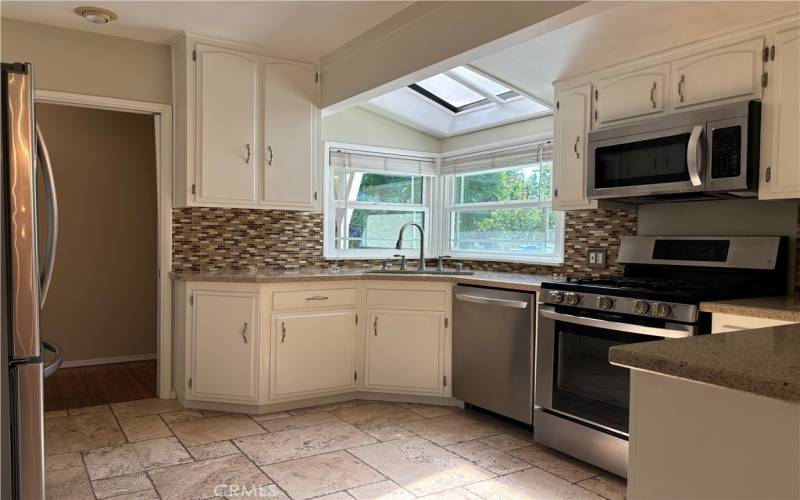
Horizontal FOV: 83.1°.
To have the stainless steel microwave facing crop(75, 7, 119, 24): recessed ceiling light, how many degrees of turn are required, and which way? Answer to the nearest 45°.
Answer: approximately 45° to its right

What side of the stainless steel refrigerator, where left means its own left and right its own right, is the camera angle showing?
right

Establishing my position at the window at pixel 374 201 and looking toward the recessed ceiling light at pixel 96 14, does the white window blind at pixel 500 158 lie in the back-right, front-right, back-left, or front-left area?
back-left

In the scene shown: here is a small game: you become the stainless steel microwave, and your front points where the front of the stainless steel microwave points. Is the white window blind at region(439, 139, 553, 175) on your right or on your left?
on your right

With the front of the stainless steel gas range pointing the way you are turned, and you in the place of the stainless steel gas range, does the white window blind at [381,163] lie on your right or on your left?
on your right

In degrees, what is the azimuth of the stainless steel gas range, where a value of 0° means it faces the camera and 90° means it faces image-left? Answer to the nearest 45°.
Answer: approximately 45°

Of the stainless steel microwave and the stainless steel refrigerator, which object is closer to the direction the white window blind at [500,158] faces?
the stainless steel refrigerator

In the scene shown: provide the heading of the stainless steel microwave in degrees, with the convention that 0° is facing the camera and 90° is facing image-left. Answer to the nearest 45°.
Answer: approximately 45°
